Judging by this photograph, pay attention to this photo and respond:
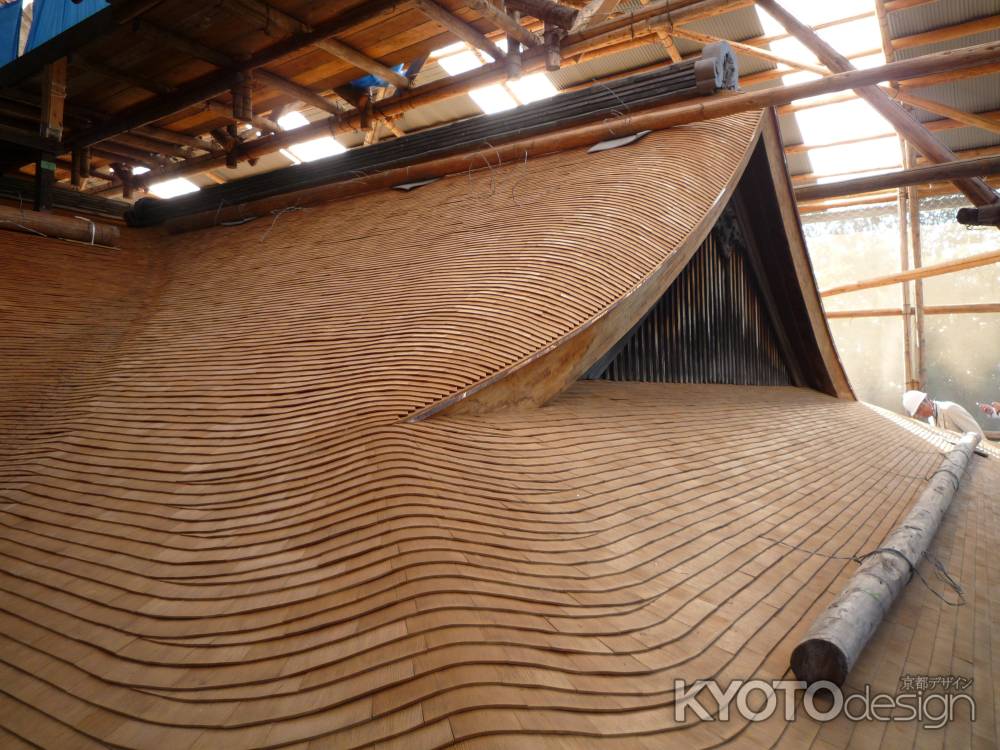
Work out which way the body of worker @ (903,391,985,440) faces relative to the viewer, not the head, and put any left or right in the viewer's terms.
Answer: facing to the left of the viewer

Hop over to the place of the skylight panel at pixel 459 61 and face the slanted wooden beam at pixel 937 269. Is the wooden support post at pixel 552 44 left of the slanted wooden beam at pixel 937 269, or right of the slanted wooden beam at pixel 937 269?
right

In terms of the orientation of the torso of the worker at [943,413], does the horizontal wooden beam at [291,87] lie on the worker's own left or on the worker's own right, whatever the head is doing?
on the worker's own left

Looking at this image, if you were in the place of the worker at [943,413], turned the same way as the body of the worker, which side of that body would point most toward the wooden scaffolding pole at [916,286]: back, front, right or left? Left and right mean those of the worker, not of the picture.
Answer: right

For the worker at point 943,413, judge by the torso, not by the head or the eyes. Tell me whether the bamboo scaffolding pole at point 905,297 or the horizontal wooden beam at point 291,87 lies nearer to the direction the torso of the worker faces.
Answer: the horizontal wooden beam

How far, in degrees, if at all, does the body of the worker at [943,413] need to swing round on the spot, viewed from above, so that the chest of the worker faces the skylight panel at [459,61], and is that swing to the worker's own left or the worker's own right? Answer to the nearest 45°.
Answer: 0° — they already face it

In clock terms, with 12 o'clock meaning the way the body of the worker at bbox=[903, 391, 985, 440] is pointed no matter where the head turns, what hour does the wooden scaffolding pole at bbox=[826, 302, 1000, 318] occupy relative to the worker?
The wooden scaffolding pole is roughly at 3 o'clock from the worker.
